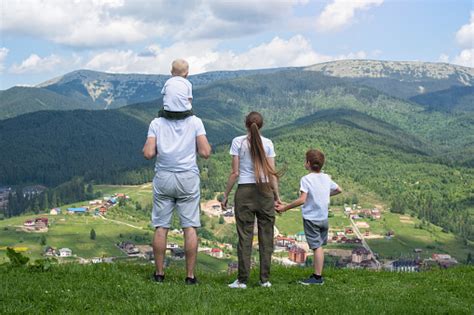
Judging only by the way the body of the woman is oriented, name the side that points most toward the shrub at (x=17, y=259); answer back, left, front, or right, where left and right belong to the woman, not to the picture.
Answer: left

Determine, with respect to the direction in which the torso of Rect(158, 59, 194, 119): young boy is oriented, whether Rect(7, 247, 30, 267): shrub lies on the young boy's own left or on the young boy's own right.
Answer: on the young boy's own left

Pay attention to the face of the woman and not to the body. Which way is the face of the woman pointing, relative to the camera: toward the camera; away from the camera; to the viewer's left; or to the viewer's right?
away from the camera

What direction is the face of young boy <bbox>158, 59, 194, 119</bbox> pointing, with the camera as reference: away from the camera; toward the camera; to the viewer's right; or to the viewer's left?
away from the camera

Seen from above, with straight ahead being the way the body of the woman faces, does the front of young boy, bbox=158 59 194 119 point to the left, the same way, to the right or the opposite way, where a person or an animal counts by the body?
the same way

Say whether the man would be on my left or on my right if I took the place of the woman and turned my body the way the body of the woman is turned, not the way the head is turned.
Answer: on my left

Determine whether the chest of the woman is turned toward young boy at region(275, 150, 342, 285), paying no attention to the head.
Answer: no

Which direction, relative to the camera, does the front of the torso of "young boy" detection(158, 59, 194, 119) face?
away from the camera

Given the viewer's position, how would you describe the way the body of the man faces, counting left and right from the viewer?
facing away from the viewer

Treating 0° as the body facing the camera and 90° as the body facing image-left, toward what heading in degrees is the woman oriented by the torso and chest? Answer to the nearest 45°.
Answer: approximately 180°

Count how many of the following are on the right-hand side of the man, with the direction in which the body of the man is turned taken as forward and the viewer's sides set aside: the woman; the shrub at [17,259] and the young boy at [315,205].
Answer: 2

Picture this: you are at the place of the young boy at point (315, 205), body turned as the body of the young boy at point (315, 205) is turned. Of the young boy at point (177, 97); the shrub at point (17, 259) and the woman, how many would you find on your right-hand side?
0

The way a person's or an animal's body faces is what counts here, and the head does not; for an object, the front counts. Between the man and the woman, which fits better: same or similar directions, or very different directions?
same or similar directions

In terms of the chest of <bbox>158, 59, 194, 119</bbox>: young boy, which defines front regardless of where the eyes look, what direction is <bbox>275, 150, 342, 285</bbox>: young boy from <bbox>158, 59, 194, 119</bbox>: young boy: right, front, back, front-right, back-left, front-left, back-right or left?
right

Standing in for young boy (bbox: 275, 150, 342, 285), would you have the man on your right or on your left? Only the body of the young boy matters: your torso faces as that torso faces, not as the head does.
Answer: on your left

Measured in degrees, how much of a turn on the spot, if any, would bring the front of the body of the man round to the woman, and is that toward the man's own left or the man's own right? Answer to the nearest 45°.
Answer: approximately 90° to the man's own right
